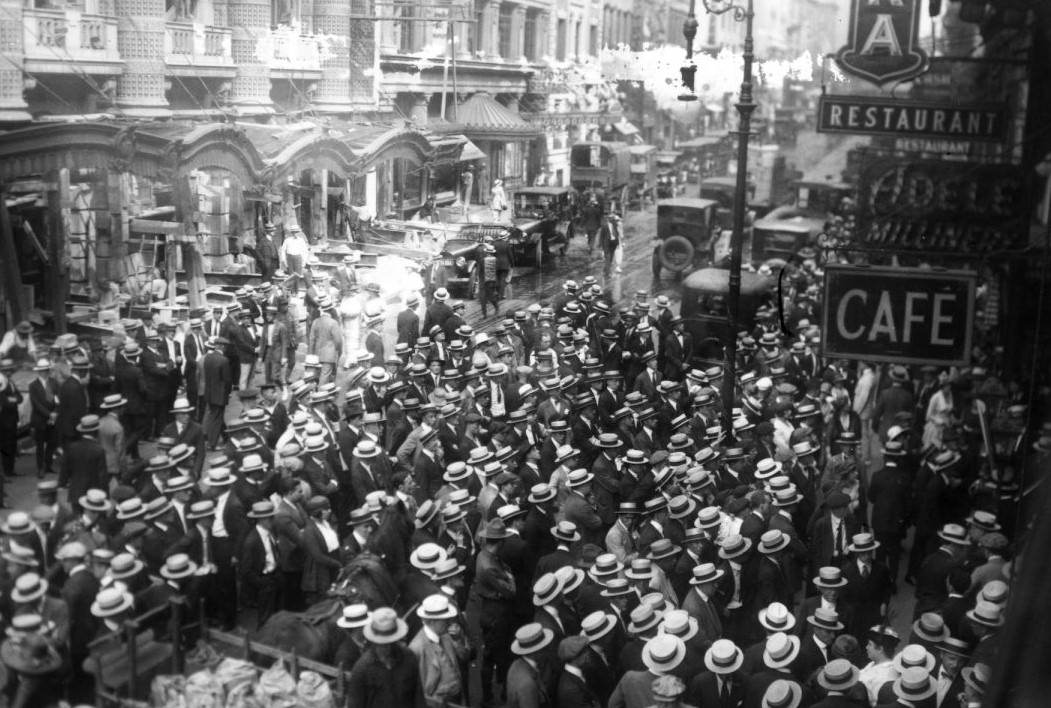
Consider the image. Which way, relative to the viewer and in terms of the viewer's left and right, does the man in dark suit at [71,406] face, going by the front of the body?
facing to the right of the viewer

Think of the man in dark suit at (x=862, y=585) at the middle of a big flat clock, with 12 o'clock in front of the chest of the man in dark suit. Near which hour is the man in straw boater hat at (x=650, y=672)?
The man in straw boater hat is roughly at 1 o'clock from the man in dark suit.
